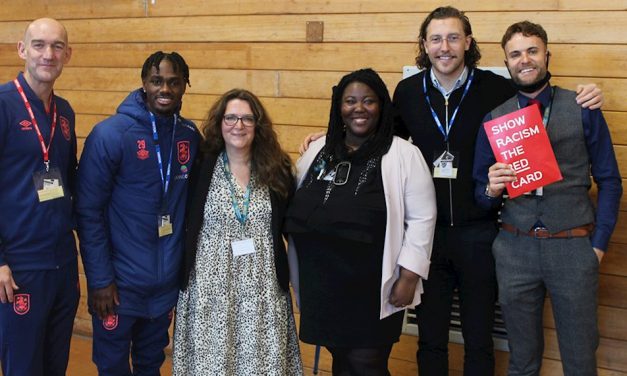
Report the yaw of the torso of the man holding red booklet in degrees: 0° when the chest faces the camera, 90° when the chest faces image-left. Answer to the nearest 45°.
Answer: approximately 0°

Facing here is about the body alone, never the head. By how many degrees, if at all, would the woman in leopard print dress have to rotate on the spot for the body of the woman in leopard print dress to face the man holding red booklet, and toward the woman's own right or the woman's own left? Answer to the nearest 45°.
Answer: approximately 90° to the woman's own left

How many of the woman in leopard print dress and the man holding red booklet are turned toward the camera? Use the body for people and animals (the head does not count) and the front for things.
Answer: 2

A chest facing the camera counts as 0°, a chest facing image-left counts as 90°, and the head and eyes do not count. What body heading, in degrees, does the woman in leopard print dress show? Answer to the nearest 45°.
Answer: approximately 0°

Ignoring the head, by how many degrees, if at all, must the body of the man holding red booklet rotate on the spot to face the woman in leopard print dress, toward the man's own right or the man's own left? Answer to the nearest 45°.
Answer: approximately 90° to the man's own right

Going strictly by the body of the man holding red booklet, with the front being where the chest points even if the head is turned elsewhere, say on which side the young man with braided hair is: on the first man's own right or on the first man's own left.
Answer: on the first man's own right
